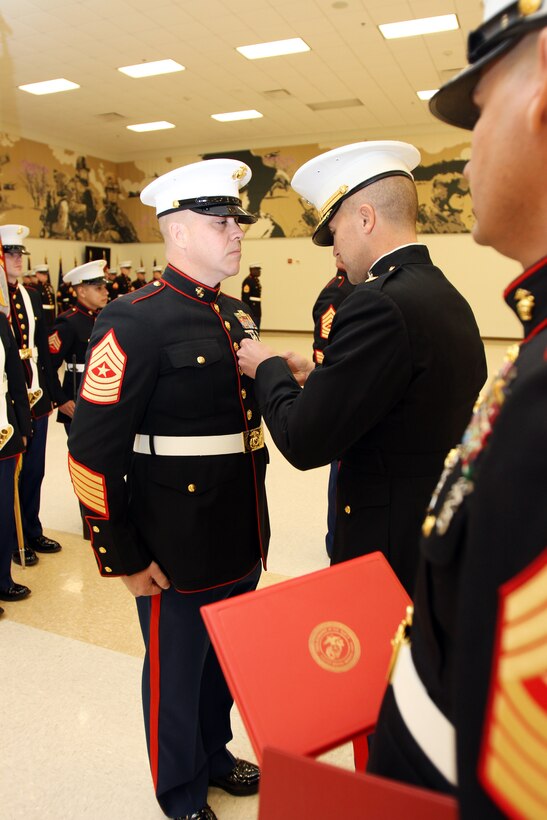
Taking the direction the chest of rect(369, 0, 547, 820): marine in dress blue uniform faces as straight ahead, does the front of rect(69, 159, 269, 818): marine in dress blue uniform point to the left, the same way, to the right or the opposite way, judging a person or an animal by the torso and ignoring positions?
the opposite way

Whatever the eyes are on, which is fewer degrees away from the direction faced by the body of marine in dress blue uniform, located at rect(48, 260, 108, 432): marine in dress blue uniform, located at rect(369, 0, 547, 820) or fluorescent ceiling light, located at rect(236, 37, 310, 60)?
the marine in dress blue uniform

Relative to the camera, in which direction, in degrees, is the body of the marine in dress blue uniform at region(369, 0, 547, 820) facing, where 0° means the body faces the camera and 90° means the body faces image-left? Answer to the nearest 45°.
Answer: approximately 90°

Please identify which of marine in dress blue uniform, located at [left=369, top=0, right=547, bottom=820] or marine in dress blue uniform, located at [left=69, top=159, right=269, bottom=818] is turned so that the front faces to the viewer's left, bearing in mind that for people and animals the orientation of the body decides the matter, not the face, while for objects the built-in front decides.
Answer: marine in dress blue uniform, located at [left=369, top=0, right=547, bottom=820]

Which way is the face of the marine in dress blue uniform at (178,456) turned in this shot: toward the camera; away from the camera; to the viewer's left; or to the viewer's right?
to the viewer's right

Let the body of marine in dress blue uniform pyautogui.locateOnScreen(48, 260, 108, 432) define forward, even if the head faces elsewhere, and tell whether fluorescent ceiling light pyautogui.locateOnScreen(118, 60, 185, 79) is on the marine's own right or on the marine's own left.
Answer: on the marine's own left

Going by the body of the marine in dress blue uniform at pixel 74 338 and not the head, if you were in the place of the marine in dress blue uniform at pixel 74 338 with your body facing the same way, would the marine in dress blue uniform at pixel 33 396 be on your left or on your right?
on your right

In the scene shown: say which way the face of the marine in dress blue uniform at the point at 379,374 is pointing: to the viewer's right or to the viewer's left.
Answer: to the viewer's left

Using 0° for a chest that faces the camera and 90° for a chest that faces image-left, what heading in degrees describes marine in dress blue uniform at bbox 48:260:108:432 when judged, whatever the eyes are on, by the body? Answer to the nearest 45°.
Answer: approximately 315°

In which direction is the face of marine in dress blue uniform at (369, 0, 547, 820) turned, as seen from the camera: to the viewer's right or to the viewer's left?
to the viewer's left
